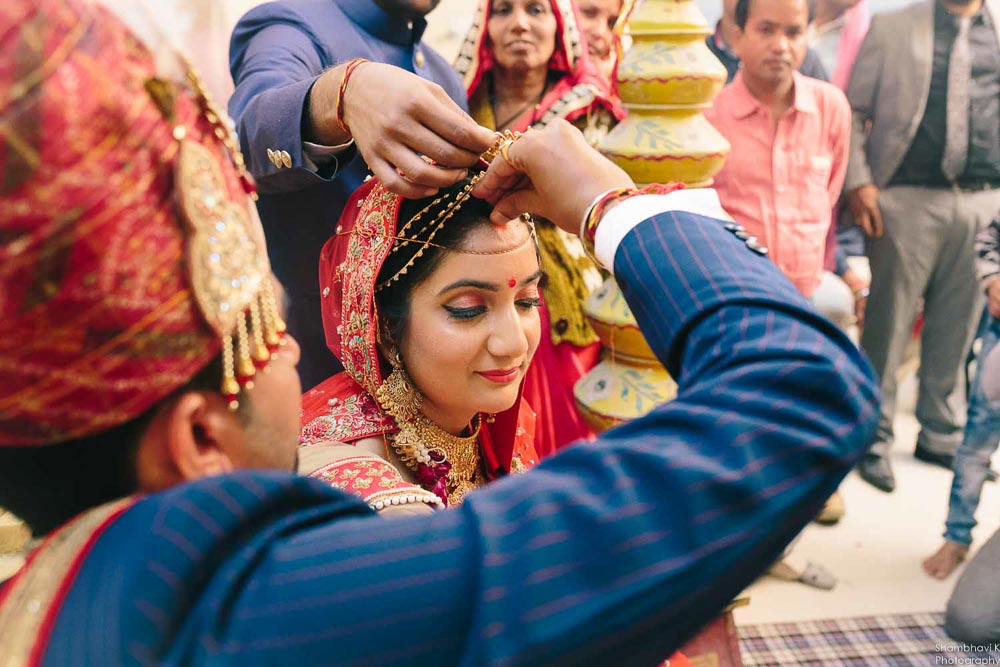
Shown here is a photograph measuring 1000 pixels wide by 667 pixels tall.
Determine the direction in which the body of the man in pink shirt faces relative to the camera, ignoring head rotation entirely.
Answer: toward the camera

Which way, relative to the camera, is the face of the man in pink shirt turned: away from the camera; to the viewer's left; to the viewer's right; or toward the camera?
toward the camera

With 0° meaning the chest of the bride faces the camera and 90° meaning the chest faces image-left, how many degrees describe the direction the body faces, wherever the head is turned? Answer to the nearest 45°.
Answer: approximately 315°

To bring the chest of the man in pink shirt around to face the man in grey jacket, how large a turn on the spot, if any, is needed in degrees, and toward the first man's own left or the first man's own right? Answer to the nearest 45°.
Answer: approximately 135° to the first man's own left

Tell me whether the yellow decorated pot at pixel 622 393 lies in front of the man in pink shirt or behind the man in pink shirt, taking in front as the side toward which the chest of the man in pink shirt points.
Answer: in front

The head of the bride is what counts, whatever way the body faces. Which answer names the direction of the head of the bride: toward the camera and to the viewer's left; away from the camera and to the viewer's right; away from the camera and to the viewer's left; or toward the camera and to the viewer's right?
toward the camera and to the viewer's right

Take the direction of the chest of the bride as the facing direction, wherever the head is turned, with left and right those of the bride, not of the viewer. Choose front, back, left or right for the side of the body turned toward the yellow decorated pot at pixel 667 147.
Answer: left

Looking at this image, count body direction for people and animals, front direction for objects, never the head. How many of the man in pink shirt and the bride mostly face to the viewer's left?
0

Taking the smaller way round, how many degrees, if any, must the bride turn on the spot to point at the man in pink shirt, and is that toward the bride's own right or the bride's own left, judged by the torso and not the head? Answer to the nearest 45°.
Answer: approximately 90° to the bride's own left
